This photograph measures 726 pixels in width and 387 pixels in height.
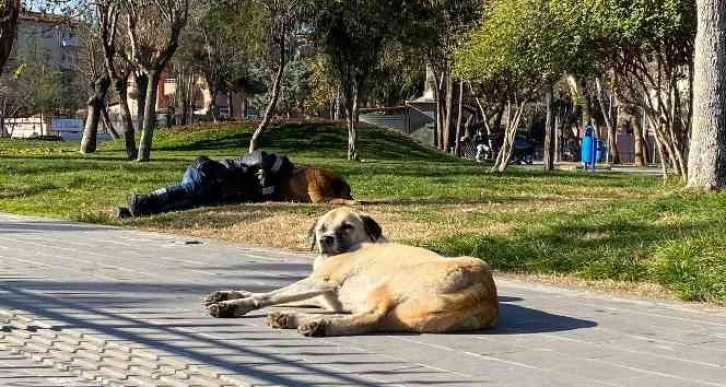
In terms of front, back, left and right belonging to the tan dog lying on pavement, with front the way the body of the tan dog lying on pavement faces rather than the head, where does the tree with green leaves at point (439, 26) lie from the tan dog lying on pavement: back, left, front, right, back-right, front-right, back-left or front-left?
right

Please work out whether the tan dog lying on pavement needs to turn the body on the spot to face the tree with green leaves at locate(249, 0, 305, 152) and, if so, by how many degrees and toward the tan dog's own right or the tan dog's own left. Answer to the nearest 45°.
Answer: approximately 90° to the tan dog's own right

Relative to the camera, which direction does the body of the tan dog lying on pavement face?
to the viewer's left

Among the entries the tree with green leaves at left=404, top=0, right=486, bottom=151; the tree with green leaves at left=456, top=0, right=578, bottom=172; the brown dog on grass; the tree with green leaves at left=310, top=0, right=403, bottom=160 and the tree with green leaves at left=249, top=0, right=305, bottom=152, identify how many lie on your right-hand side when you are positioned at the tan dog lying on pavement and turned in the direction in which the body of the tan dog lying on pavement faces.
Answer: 5

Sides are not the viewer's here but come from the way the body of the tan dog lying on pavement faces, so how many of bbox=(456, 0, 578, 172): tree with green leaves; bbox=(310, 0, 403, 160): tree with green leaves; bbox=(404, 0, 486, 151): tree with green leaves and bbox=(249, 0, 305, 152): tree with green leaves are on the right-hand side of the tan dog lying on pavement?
4

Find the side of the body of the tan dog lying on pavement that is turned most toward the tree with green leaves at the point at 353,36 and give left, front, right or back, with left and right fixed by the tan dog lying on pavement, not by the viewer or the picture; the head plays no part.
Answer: right

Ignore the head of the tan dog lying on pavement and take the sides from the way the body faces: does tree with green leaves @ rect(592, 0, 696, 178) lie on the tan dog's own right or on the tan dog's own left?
on the tan dog's own right

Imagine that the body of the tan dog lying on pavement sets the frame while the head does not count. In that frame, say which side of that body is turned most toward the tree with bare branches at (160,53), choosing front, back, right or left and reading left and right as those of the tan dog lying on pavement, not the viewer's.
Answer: right

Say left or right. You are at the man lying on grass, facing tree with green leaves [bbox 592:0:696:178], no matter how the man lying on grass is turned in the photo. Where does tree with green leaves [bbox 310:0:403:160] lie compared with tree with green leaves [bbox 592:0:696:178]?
left
